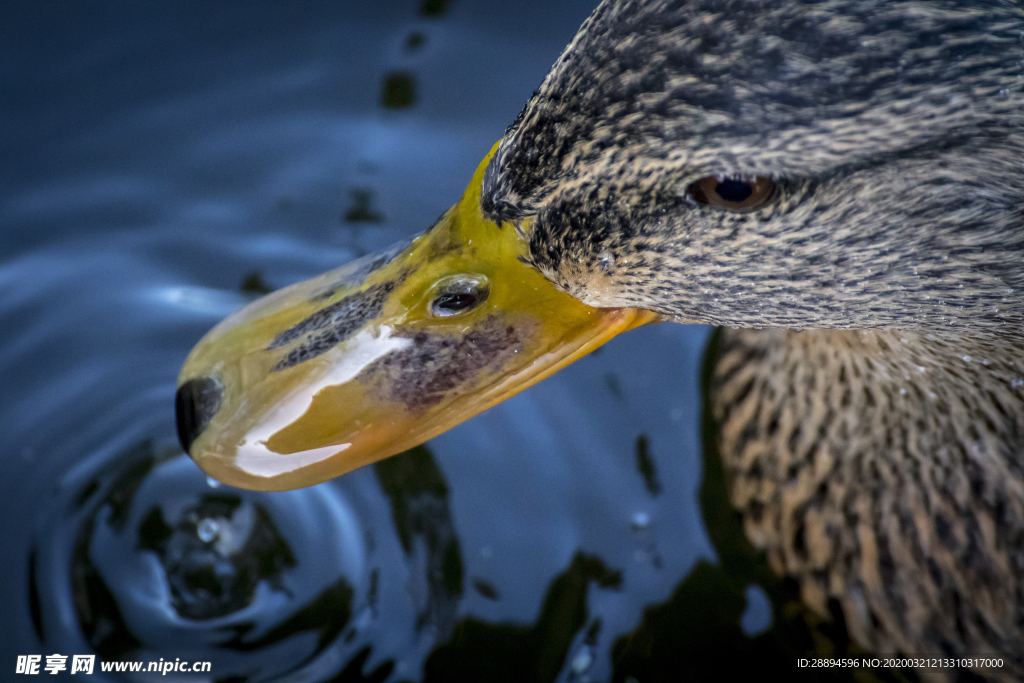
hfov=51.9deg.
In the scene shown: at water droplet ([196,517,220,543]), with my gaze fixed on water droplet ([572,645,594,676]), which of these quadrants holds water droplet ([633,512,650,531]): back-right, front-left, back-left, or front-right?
front-left

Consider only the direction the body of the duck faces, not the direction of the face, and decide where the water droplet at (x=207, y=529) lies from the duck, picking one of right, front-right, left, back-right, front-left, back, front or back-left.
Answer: front

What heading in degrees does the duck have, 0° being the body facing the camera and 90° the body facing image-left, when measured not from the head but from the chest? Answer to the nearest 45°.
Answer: approximately 90°
